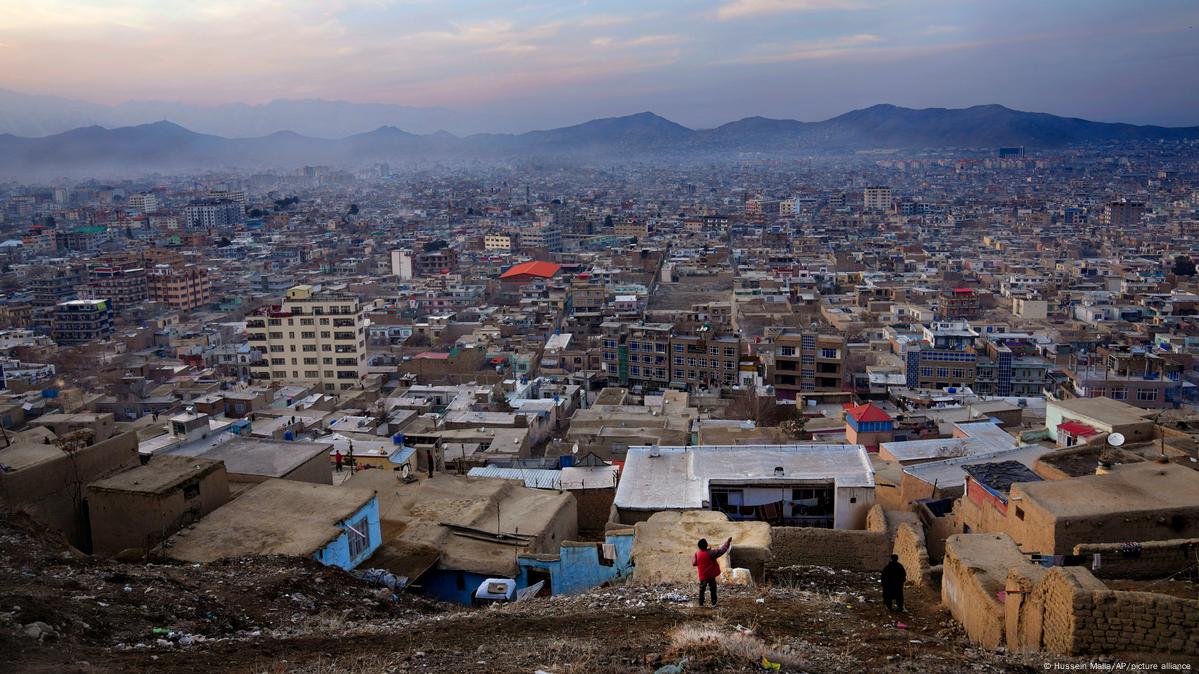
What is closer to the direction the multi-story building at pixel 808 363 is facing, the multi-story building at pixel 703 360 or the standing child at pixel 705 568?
the standing child

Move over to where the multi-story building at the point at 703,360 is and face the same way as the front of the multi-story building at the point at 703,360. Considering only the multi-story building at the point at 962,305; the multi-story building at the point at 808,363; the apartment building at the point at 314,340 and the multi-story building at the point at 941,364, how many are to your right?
1

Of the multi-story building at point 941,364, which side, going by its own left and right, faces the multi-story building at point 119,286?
right

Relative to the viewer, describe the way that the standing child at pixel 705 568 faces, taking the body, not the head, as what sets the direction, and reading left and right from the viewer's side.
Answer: facing away from the viewer

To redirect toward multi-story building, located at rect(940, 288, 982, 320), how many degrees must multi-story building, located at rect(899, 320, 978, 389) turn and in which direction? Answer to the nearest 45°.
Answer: approximately 180°

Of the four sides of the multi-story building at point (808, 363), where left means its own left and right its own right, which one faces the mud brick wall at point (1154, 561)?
front

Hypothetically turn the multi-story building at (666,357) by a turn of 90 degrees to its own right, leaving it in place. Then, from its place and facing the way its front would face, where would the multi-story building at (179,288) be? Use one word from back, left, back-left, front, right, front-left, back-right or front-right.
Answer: front-right

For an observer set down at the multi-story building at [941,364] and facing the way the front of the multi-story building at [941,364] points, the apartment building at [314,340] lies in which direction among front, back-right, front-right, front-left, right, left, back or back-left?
right

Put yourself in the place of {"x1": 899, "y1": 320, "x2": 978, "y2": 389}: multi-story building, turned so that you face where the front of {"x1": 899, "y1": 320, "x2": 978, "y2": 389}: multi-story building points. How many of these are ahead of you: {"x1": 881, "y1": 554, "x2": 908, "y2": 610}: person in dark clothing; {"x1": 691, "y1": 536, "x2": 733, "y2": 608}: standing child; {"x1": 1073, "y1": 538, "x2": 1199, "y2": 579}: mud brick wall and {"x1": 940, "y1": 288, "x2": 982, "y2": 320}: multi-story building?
3

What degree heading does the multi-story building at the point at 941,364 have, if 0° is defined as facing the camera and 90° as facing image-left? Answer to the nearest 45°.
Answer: approximately 0°

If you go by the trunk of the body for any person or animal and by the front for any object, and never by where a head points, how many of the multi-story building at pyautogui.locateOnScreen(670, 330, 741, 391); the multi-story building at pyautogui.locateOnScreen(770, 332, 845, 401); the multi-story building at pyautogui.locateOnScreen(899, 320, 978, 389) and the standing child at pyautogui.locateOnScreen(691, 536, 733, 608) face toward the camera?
3

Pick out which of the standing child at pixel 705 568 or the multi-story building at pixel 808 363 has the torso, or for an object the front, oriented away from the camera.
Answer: the standing child

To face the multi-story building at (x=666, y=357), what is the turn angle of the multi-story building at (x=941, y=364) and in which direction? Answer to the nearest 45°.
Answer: approximately 90° to its right

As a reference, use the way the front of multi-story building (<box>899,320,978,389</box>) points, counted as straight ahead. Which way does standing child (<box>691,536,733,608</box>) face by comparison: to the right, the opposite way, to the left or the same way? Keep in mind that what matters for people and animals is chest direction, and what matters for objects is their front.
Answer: the opposite way
